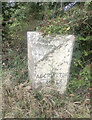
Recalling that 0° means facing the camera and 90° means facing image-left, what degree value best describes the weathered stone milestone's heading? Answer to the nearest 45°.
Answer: approximately 0°
